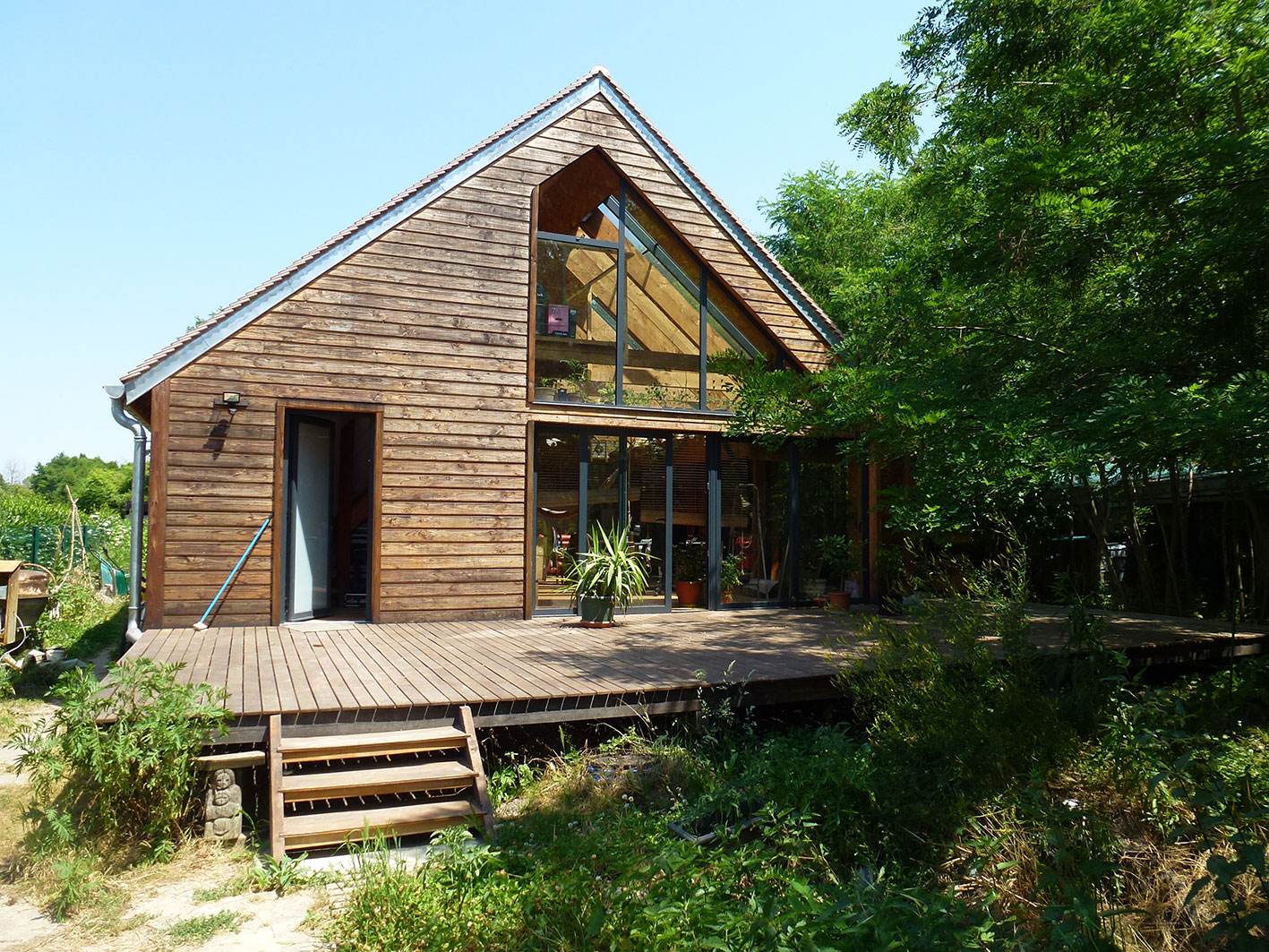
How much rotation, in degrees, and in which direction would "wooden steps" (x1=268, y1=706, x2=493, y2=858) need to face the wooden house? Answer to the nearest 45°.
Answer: approximately 180°

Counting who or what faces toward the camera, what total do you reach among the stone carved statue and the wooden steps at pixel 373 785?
2

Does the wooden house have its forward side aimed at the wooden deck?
yes

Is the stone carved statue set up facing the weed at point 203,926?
yes
